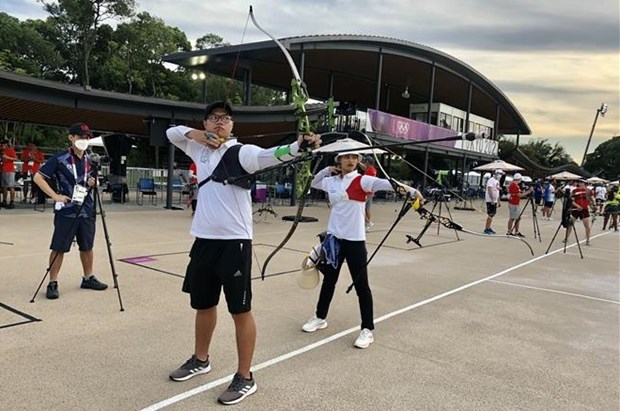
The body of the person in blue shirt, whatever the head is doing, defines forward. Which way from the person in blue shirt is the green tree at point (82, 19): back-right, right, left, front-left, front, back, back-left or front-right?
back-left

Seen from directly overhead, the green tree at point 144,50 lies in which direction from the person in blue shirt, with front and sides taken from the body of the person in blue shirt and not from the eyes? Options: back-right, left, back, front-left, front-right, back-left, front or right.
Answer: back-left

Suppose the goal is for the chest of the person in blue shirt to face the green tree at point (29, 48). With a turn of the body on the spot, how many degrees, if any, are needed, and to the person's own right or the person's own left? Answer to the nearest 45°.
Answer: approximately 135° to the person's own left

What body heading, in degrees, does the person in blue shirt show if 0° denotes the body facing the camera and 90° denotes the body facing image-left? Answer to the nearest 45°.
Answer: approximately 315°

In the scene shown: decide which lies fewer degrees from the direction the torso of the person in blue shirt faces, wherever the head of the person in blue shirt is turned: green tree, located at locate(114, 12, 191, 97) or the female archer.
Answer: the female archer

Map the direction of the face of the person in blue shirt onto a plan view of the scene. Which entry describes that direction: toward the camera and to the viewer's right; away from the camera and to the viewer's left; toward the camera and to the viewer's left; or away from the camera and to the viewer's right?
toward the camera and to the viewer's right

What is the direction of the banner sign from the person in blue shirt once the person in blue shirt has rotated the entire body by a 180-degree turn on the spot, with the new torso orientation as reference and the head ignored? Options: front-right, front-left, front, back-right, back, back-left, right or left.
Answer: right

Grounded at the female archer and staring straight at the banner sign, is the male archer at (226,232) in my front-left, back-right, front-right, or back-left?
back-left

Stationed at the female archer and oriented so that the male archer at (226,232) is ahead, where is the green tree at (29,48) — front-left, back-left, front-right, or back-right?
back-right

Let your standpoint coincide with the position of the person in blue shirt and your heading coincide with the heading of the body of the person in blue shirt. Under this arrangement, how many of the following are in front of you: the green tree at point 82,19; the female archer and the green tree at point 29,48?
1

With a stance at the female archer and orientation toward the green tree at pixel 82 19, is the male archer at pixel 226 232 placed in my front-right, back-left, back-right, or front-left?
back-left

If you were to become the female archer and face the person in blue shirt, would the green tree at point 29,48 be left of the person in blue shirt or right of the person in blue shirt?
right

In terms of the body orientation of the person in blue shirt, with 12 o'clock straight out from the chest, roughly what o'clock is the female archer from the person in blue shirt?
The female archer is roughly at 12 o'clock from the person in blue shirt.

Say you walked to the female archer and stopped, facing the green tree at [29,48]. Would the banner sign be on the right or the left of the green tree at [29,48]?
right
